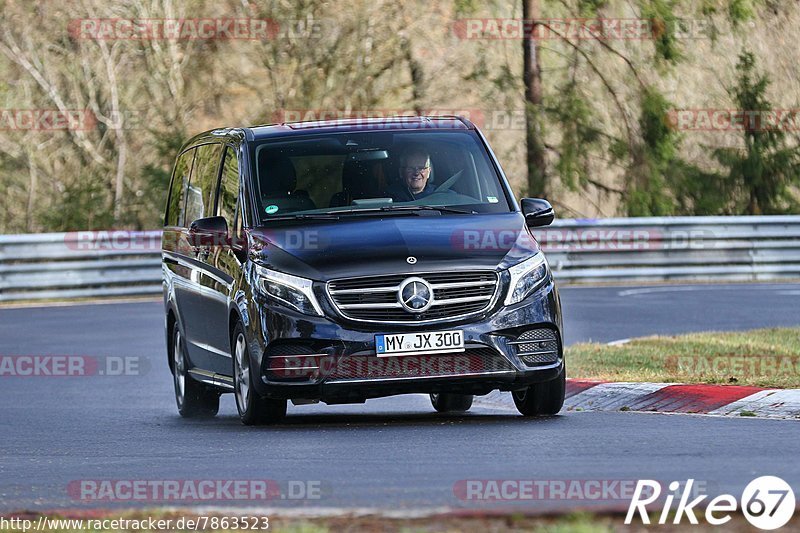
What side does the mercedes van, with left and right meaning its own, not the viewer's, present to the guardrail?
back

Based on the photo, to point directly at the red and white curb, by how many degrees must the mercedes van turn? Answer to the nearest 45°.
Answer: approximately 90° to its left

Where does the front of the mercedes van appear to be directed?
toward the camera
